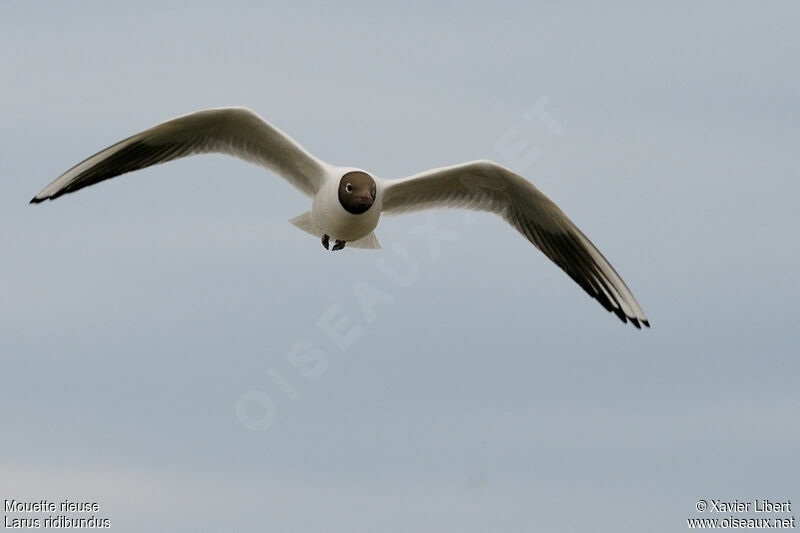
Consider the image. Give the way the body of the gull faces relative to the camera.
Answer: toward the camera
